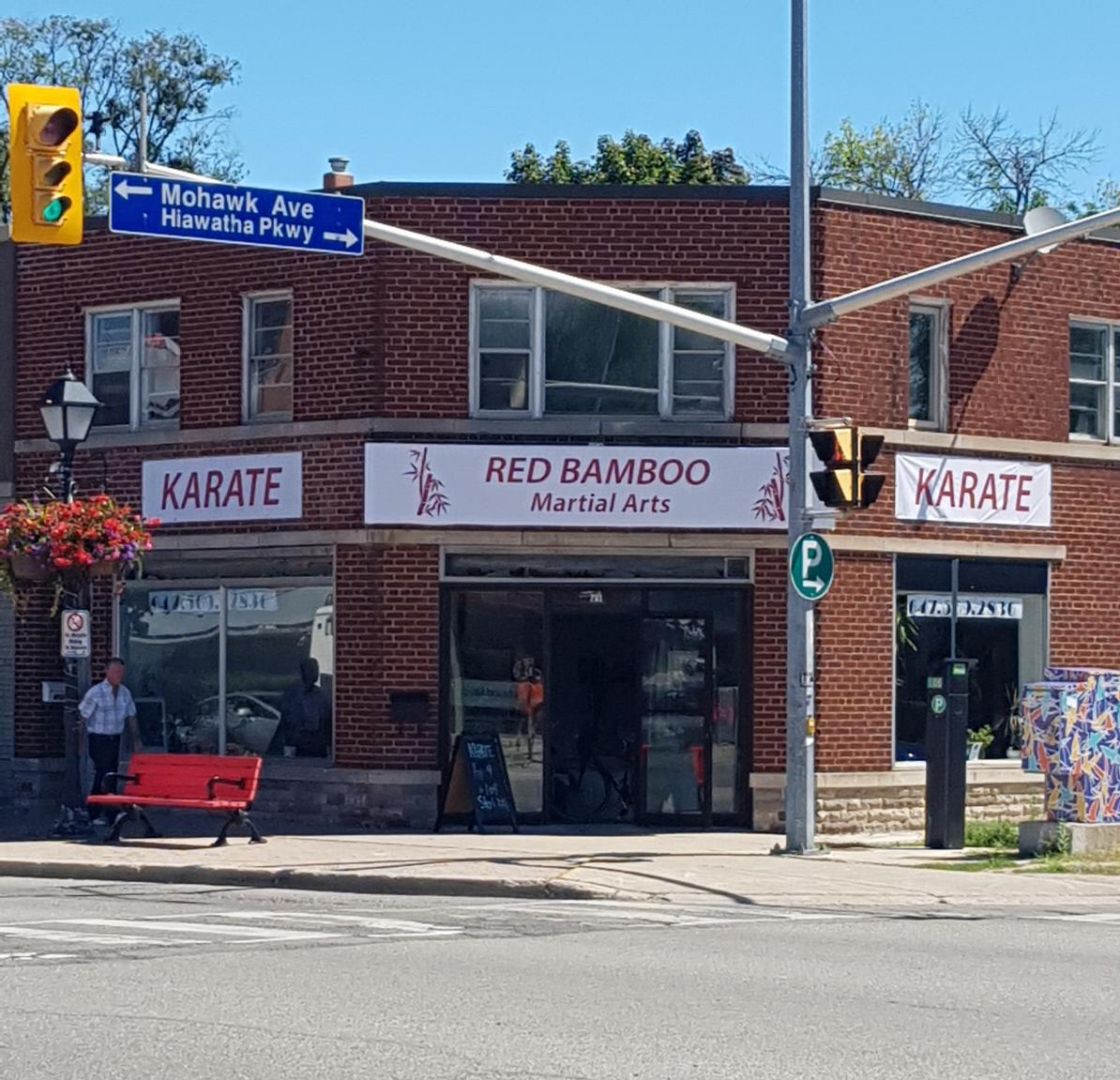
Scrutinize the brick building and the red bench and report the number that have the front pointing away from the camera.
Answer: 0

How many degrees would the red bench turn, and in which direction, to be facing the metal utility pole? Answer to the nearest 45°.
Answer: approximately 90° to its left

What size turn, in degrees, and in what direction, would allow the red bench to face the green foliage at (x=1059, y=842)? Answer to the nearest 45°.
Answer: approximately 135° to its left

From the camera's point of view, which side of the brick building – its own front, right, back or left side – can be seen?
front

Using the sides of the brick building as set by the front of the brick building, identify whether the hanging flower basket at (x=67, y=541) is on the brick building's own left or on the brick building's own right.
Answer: on the brick building's own right

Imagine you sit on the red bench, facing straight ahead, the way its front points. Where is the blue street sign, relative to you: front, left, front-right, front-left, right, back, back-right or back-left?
front-left

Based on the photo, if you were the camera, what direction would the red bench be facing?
facing the viewer and to the left of the viewer

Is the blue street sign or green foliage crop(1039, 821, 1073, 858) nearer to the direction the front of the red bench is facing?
the blue street sign

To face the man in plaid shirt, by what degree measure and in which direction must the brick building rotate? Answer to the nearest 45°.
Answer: approximately 90° to its right

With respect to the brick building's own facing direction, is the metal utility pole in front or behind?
in front

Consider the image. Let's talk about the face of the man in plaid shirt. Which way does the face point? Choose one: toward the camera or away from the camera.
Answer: toward the camera
